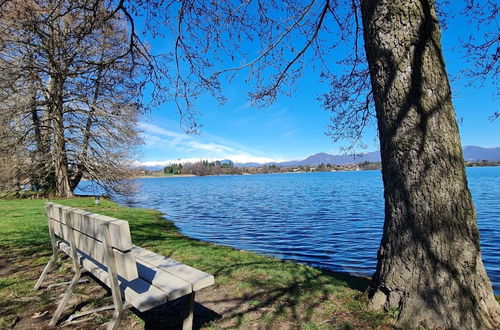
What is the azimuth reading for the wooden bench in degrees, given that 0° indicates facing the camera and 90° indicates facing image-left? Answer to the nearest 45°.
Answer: approximately 225°

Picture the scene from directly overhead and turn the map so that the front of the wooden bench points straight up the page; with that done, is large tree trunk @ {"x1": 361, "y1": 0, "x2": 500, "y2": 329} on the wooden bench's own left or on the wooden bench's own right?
on the wooden bench's own right
